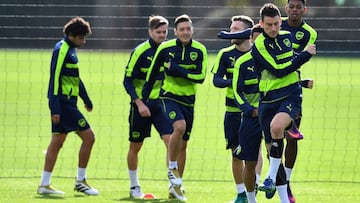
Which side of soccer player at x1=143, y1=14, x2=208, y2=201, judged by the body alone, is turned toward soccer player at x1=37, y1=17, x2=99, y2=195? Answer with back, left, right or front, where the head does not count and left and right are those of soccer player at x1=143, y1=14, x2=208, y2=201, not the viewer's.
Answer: right

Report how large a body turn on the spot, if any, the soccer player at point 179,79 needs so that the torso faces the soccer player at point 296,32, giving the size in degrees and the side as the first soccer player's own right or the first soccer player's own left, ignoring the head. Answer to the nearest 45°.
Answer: approximately 90° to the first soccer player's own left

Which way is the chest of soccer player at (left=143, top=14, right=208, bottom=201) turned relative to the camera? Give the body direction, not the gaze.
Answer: toward the camera

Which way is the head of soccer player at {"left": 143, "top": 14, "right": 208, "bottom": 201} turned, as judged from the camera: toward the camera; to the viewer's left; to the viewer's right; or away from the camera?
toward the camera

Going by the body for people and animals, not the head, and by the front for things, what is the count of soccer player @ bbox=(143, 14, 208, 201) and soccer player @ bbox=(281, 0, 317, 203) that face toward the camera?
2

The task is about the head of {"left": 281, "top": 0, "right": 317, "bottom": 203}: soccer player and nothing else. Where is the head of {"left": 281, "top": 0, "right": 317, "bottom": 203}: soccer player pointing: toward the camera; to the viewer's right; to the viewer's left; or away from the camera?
toward the camera

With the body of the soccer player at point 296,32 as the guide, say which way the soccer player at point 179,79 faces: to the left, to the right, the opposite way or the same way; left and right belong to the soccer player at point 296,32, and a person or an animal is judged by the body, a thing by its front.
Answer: the same way
